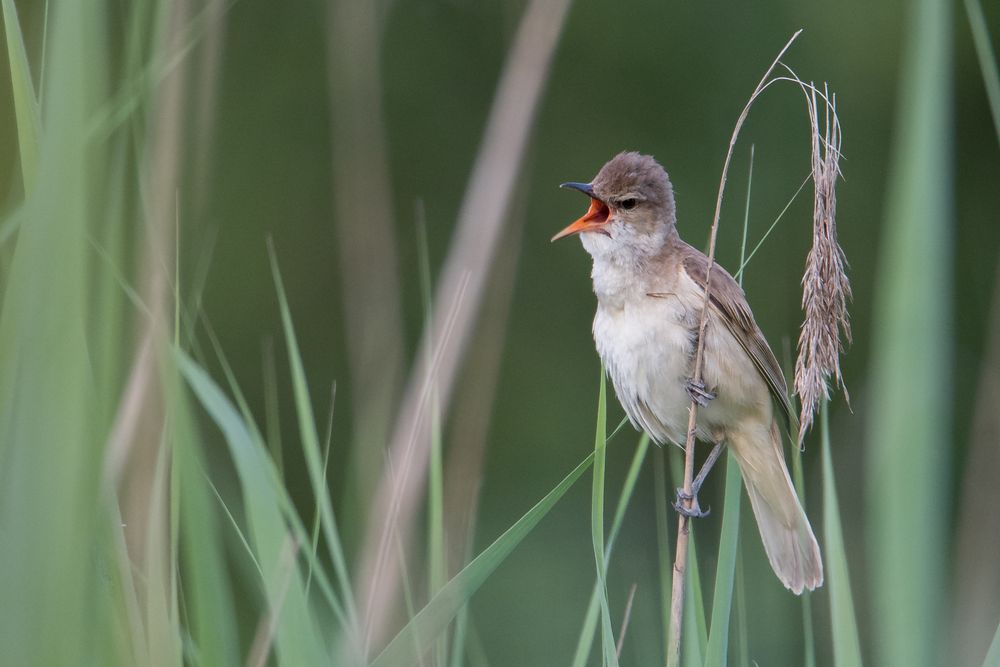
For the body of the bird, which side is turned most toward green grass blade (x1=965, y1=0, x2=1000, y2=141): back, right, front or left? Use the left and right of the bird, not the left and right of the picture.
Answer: back

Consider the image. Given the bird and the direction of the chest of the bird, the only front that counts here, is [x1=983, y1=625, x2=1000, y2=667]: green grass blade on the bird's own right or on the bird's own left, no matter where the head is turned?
on the bird's own left

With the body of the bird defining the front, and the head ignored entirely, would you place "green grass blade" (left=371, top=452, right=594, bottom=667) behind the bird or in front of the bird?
in front

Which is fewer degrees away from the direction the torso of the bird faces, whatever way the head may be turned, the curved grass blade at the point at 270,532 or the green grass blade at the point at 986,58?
the curved grass blade

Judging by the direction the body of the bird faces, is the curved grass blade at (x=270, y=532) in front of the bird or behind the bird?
in front

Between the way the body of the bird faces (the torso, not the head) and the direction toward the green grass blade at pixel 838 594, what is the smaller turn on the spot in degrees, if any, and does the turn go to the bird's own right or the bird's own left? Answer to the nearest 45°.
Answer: approximately 135° to the bird's own left
